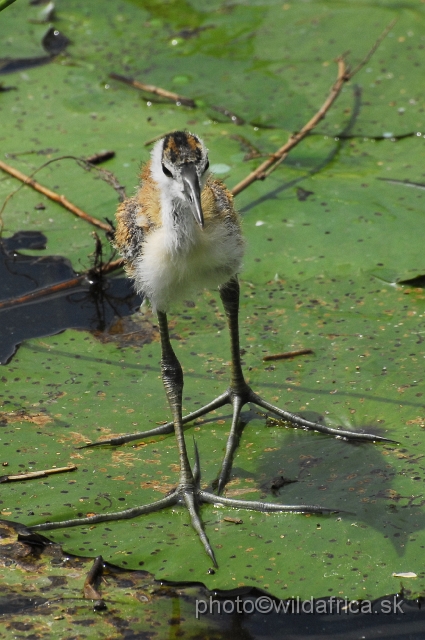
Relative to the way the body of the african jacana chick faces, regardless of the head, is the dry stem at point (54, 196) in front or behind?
behind

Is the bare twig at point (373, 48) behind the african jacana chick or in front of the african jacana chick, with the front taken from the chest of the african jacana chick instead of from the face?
behind

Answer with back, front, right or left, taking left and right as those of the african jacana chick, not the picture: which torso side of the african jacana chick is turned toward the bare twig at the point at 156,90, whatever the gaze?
back

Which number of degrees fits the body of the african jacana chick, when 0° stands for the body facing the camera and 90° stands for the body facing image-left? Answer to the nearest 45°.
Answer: approximately 0°

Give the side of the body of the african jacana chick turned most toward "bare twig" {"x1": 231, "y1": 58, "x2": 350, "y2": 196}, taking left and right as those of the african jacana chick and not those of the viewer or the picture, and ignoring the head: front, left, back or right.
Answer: back
